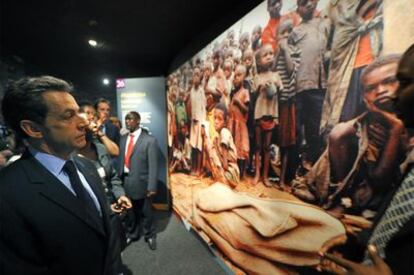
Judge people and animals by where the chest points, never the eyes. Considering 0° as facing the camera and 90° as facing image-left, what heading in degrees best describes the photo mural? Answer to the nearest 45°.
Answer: approximately 45°

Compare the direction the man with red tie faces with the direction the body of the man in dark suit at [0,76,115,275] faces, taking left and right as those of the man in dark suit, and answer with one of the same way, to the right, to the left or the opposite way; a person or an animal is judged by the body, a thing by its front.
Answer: to the right

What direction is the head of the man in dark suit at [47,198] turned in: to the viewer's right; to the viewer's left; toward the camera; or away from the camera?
to the viewer's right

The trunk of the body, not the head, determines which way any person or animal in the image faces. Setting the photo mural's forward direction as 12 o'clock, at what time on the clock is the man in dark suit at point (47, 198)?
The man in dark suit is roughly at 12 o'clock from the photo mural.

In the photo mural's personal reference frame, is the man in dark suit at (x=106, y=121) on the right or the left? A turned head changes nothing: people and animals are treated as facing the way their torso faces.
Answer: on its right

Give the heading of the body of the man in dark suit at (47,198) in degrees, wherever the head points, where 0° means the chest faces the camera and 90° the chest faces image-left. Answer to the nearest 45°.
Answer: approximately 315°

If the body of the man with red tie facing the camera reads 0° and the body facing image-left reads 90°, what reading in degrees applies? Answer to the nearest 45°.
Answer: approximately 45°

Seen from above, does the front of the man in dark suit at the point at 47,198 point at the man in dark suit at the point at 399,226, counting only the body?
yes
